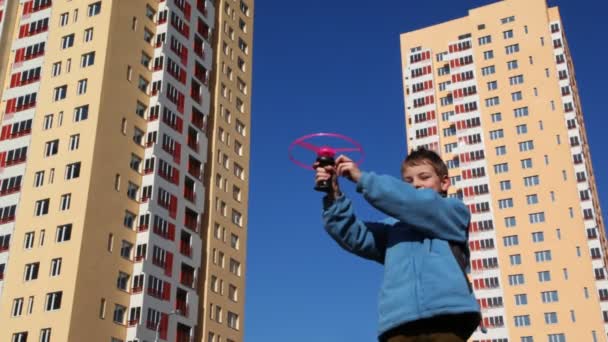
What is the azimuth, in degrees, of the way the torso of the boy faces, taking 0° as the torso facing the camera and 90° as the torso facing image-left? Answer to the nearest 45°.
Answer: approximately 45°
